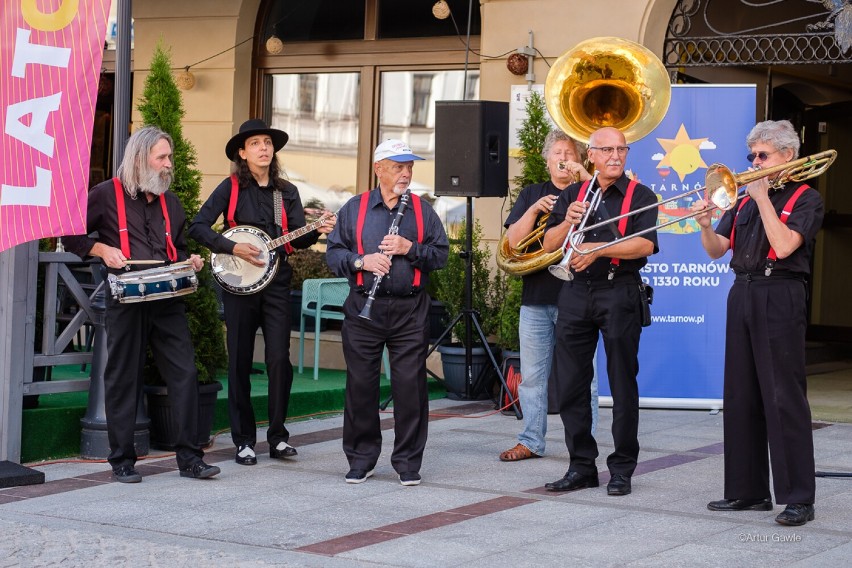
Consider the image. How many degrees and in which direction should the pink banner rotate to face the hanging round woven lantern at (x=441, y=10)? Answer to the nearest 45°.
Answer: approximately 135° to its left

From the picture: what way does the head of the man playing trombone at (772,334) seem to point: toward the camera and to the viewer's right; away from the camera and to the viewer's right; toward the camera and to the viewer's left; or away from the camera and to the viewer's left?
toward the camera and to the viewer's left

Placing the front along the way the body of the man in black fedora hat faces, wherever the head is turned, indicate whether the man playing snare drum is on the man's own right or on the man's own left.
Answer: on the man's own right

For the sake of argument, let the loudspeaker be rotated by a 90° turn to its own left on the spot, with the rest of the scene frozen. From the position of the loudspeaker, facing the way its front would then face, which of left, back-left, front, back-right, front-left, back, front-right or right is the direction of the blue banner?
front-left

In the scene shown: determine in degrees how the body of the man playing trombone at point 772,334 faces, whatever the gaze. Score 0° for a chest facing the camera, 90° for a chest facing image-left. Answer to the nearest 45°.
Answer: approximately 45°

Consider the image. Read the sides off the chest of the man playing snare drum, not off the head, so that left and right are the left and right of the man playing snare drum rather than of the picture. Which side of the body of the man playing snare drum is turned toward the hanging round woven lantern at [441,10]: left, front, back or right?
left

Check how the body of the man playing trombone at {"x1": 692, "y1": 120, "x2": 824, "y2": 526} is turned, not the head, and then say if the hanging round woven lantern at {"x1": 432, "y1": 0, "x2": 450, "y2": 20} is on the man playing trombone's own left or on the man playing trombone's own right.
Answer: on the man playing trombone's own right

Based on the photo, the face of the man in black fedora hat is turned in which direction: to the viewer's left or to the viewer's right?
to the viewer's right

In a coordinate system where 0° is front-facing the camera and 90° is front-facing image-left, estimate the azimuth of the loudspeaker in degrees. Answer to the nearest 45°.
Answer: approximately 45°

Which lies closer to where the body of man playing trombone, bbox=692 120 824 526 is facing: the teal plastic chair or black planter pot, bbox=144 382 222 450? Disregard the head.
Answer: the black planter pot

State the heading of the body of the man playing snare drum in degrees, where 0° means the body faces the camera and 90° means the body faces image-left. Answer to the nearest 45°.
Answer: approximately 315°
